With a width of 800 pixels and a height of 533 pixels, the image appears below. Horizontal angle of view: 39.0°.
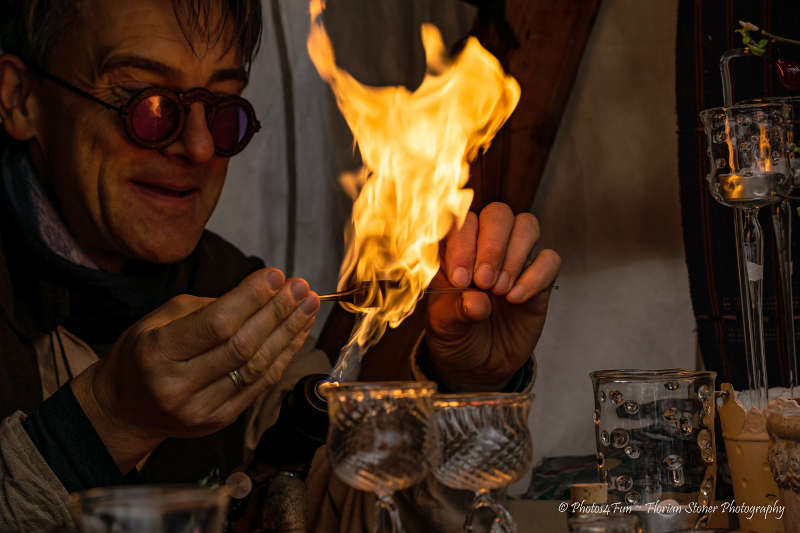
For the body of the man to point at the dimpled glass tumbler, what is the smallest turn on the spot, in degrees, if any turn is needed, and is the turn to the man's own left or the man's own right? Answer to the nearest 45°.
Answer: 0° — they already face it

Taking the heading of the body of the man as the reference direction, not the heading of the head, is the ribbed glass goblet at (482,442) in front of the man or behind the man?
in front

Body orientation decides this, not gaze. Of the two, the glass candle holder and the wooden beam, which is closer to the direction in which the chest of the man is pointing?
the glass candle holder

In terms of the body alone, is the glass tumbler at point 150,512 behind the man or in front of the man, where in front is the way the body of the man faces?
in front

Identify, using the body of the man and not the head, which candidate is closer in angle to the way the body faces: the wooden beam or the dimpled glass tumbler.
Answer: the dimpled glass tumbler

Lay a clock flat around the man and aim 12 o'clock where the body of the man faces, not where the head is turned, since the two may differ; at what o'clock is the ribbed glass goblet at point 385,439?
The ribbed glass goblet is roughly at 1 o'clock from the man.

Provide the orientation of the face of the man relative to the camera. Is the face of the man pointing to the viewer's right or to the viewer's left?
to the viewer's right
